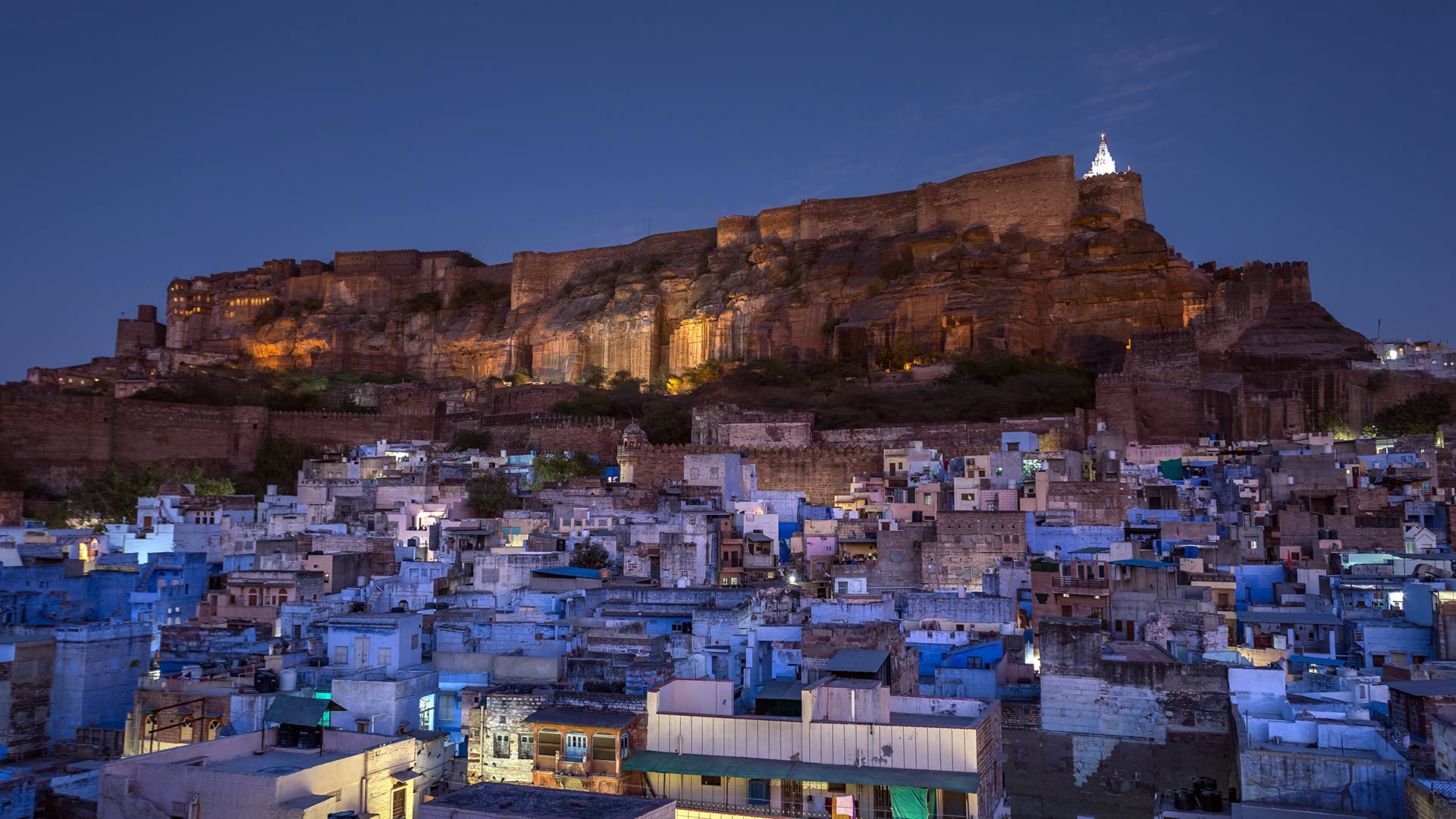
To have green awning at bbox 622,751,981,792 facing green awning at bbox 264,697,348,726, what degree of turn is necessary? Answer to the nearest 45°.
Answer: approximately 90° to its right

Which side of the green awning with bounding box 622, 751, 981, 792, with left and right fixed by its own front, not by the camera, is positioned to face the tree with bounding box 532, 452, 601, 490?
back

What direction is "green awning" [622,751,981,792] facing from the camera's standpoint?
toward the camera

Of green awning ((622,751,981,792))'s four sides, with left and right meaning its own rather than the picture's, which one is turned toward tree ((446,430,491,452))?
back

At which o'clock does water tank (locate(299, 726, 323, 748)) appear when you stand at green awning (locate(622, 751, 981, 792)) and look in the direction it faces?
The water tank is roughly at 3 o'clock from the green awning.

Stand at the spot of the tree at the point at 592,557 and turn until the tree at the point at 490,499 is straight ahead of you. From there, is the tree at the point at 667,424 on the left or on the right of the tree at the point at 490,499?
right

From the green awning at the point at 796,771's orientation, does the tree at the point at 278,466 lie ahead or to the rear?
to the rear

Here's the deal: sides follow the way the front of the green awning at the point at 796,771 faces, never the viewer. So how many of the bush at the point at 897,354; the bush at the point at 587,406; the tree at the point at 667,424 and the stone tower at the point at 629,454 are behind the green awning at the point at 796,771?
4

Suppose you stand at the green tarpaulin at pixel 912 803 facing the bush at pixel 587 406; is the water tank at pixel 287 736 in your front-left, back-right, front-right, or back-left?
front-left

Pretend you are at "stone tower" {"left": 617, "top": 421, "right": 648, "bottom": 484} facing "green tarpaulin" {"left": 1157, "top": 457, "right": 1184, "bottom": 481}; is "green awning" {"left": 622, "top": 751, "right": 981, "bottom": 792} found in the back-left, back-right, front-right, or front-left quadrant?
front-right

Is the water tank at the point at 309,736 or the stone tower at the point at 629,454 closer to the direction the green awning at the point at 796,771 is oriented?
the water tank

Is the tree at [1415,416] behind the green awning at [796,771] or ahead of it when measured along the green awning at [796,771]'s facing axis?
behind
